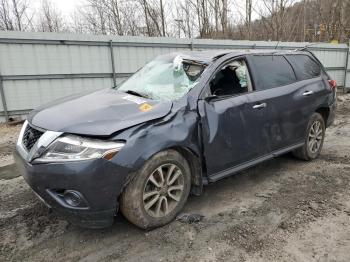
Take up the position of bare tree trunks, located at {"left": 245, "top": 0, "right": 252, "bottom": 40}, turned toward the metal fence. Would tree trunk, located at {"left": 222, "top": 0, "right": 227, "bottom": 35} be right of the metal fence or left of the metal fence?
right

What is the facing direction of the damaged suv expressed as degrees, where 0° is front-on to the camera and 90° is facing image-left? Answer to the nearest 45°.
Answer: approximately 45°

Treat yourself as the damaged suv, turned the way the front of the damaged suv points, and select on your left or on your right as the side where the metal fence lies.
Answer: on your right

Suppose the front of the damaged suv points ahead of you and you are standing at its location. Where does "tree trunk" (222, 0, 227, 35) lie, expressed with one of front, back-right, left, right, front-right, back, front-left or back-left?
back-right

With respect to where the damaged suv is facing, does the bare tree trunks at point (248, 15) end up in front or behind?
behind
